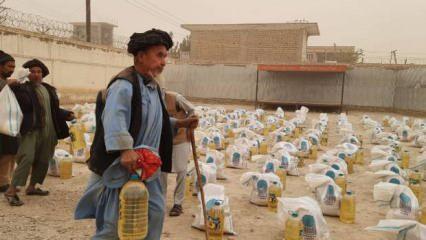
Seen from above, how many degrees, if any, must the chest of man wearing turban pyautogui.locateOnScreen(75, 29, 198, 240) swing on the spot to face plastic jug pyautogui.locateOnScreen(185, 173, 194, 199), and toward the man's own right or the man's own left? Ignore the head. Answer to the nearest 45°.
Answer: approximately 135° to the man's own left

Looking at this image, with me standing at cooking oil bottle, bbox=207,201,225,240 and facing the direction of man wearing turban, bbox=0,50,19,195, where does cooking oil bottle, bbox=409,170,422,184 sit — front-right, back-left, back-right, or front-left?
back-right

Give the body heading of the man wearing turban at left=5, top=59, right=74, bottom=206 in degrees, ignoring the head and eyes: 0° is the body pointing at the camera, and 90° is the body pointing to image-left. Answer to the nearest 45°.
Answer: approximately 315°

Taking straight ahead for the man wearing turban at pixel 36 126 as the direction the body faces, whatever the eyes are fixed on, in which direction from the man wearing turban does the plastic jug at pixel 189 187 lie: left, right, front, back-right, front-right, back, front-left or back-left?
front-left

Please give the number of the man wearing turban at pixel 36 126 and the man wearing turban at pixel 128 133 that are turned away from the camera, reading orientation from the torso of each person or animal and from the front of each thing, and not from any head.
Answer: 0
